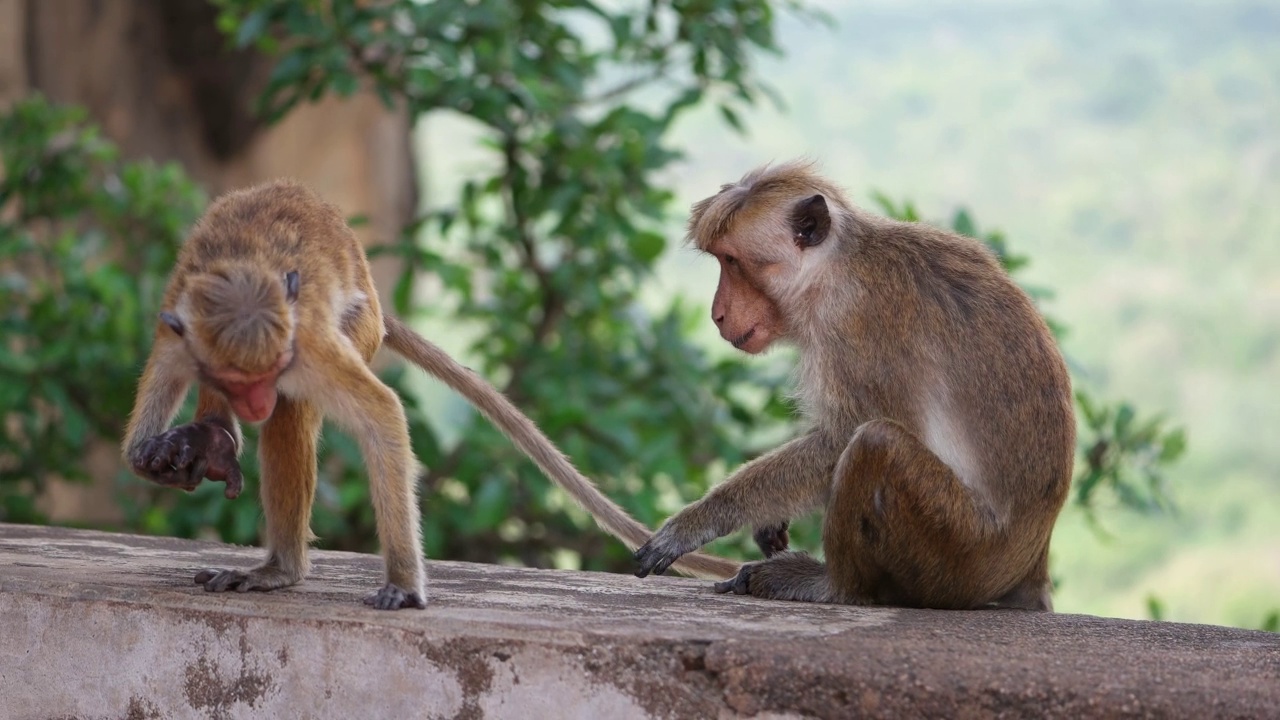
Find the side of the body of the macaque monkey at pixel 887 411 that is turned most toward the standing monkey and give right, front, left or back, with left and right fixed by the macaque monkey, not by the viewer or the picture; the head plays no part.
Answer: front

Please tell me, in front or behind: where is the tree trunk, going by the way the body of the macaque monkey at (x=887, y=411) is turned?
in front

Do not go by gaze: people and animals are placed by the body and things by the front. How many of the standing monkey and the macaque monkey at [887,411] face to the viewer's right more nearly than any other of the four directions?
0

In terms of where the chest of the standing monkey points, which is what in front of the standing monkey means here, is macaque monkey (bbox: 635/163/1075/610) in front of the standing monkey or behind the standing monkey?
behind

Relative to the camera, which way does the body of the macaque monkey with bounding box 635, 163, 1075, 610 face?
to the viewer's left

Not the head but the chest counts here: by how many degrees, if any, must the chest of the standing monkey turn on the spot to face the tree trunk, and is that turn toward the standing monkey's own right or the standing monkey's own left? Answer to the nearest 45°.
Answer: approximately 135° to the standing monkey's own right

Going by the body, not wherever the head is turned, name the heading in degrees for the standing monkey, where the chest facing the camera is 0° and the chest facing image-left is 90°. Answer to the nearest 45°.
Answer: approximately 45°
